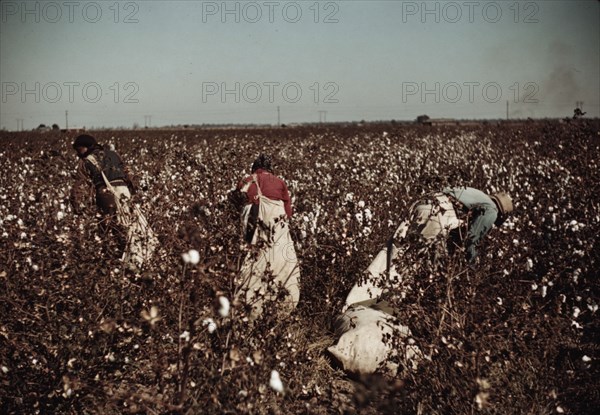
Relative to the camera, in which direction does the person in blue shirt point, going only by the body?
to the viewer's right
